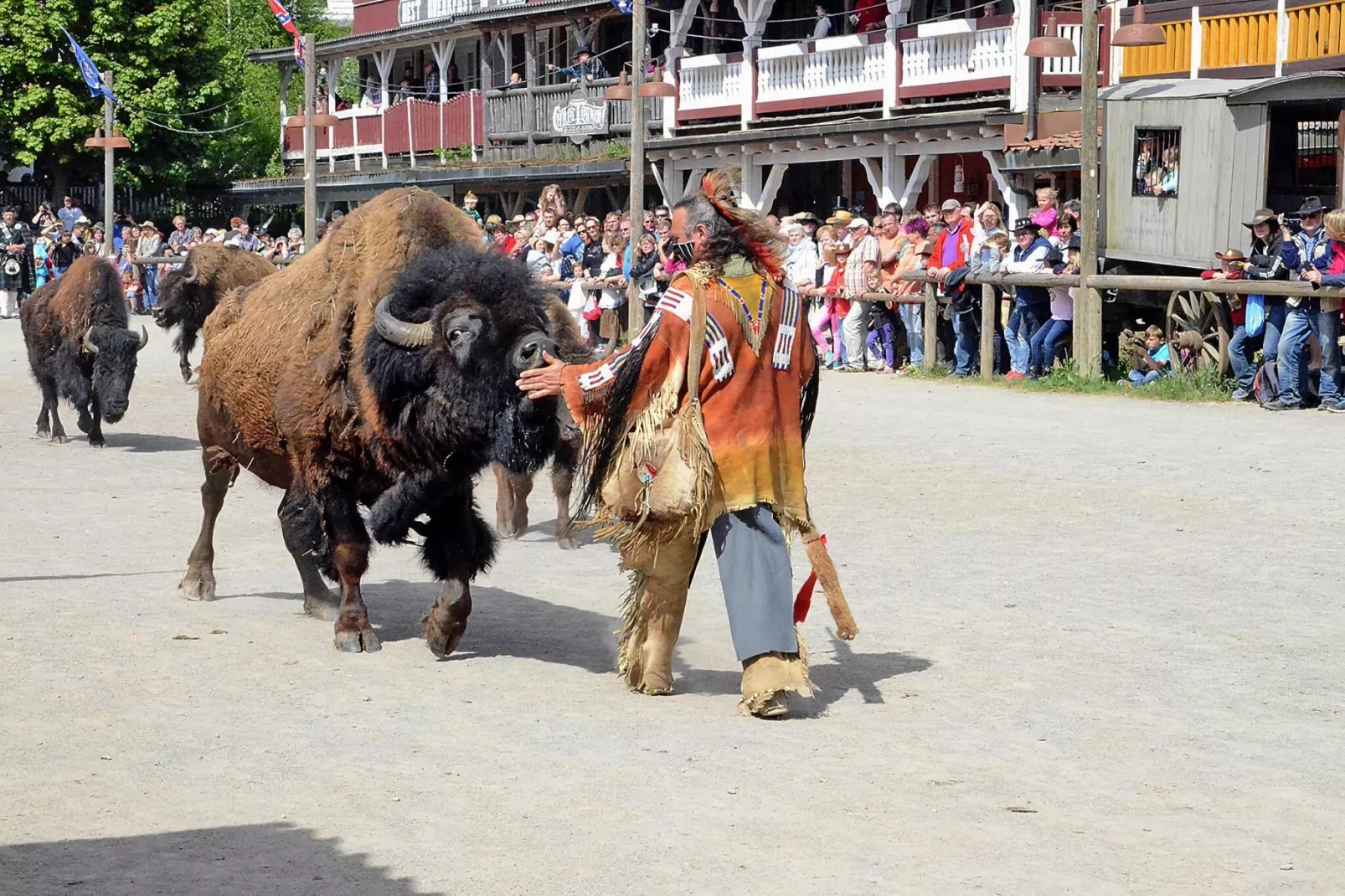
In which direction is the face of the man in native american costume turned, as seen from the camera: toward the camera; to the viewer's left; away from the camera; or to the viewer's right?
to the viewer's left

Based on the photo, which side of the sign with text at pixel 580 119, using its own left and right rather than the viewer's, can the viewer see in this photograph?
front

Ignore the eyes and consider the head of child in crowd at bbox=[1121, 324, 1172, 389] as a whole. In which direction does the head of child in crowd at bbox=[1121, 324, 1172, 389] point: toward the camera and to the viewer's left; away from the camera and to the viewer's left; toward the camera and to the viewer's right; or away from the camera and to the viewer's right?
toward the camera and to the viewer's left

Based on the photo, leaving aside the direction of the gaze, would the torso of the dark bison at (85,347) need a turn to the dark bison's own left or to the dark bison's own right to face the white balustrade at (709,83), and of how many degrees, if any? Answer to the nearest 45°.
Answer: approximately 90° to the dark bison's own left

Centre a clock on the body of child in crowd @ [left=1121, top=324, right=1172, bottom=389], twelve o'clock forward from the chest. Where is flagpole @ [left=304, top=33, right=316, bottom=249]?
The flagpole is roughly at 3 o'clock from the child in crowd.

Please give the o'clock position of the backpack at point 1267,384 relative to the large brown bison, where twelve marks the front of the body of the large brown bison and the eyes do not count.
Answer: The backpack is roughly at 9 o'clock from the large brown bison.

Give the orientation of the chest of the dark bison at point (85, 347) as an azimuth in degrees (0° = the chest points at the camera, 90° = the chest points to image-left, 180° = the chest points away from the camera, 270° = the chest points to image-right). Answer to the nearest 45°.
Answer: approximately 315°

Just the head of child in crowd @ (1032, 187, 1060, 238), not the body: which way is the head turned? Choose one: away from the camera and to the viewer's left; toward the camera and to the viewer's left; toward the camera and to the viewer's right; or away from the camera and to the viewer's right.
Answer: toward the camera and to the viewer's left

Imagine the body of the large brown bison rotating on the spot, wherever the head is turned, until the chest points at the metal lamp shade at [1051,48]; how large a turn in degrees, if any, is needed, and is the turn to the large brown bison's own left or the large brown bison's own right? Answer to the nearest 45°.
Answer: approximately 90° to the large brown bison's own left
